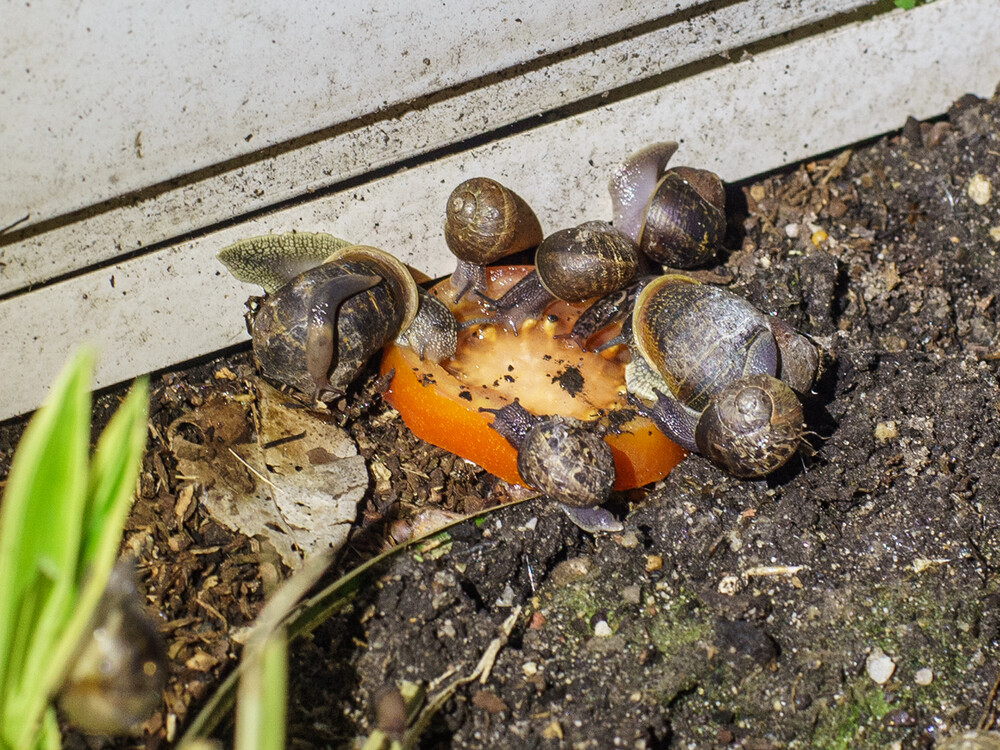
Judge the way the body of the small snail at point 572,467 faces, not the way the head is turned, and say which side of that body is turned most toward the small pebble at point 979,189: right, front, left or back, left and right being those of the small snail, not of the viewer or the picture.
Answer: right

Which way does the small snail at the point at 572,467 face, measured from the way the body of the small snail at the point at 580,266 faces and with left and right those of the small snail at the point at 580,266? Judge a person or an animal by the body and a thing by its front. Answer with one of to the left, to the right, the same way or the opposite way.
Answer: to the right

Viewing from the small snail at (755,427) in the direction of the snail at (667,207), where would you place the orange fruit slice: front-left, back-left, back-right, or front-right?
front-left

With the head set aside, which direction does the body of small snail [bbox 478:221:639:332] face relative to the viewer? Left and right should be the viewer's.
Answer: facing the viewer and to the left of the viewer

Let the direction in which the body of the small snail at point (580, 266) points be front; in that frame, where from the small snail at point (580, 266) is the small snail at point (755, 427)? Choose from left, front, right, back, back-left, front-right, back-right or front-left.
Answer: left

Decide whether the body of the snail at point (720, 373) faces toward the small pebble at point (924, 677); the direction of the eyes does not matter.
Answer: no

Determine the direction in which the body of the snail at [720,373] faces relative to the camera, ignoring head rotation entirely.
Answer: to the viewer's left

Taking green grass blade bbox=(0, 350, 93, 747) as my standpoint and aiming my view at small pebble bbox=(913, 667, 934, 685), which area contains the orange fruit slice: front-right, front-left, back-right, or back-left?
front-left

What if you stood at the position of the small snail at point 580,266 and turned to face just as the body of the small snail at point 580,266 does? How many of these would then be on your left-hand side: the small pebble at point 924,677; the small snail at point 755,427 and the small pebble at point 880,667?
3

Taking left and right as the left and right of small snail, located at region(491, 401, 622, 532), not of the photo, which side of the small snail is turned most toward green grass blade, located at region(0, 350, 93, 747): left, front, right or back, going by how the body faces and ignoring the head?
left

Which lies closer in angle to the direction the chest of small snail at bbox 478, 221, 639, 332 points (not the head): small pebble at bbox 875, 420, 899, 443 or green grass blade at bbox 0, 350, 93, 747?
the green grass blade

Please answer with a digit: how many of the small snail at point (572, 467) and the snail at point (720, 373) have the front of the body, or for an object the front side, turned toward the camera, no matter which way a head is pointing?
0

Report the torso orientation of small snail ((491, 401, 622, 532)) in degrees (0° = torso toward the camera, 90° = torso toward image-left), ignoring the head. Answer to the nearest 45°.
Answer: approximately 135°
